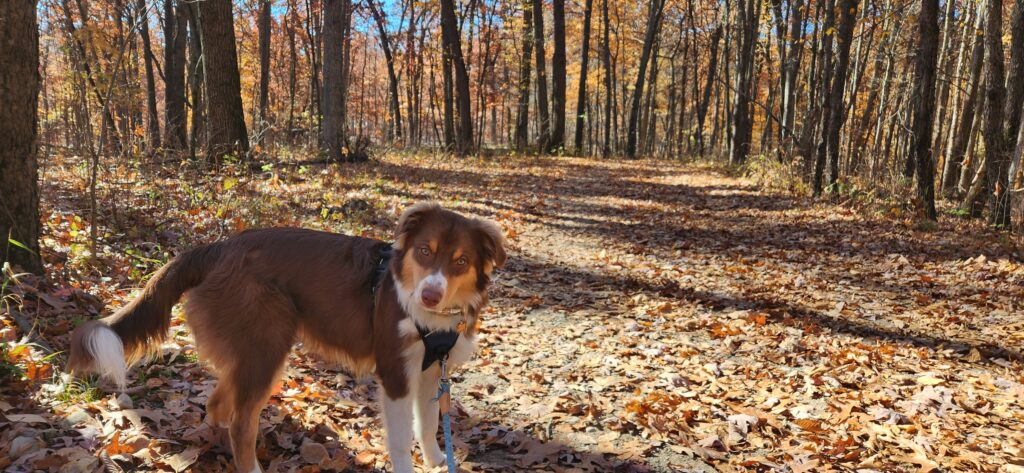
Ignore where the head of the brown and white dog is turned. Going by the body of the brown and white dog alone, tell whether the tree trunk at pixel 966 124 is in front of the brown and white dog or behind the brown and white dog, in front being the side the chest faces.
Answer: in front

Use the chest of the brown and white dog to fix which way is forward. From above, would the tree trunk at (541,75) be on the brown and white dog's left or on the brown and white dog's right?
on the brown and white dog's left

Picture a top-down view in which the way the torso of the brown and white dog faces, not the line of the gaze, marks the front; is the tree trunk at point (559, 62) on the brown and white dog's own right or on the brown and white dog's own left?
on the brown and white dog's own left

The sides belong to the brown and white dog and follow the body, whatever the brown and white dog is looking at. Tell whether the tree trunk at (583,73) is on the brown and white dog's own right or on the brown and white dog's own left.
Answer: on the brown and white dog's own left

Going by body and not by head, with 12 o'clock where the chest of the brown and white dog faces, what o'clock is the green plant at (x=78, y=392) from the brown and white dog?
The green plant is roughly at 7 o'clock from the brown and white dog.

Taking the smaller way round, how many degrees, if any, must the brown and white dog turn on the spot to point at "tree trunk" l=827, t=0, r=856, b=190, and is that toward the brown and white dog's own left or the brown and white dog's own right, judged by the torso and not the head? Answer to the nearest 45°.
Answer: approximately 45° to the brown and white dog's own left

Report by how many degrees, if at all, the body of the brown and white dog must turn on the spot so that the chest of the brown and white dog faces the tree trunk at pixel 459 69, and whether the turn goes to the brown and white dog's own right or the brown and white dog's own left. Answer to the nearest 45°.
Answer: approximately 90° to the brown and white dog's own left

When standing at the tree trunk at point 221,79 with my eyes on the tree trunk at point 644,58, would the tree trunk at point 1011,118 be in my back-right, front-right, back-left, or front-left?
front-right

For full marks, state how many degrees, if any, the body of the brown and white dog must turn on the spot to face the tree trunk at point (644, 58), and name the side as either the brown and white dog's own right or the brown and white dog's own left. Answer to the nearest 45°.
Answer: approximately 45° to the brown and white dog's own left

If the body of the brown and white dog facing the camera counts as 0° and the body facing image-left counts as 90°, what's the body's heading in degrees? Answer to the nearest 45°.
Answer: approximately 270°

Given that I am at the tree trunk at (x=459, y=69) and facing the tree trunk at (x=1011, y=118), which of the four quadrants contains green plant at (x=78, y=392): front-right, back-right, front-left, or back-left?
front-right

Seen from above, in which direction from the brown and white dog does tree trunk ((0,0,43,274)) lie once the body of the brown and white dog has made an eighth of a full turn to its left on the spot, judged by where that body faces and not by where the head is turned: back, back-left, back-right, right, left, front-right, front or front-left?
left

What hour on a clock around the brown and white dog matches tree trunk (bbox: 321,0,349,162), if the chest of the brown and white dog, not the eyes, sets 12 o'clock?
The tree trunk is roughly at 9 o'clock from the brown and white dog.

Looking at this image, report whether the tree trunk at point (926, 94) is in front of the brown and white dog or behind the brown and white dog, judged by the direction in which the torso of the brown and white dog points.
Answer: in front
